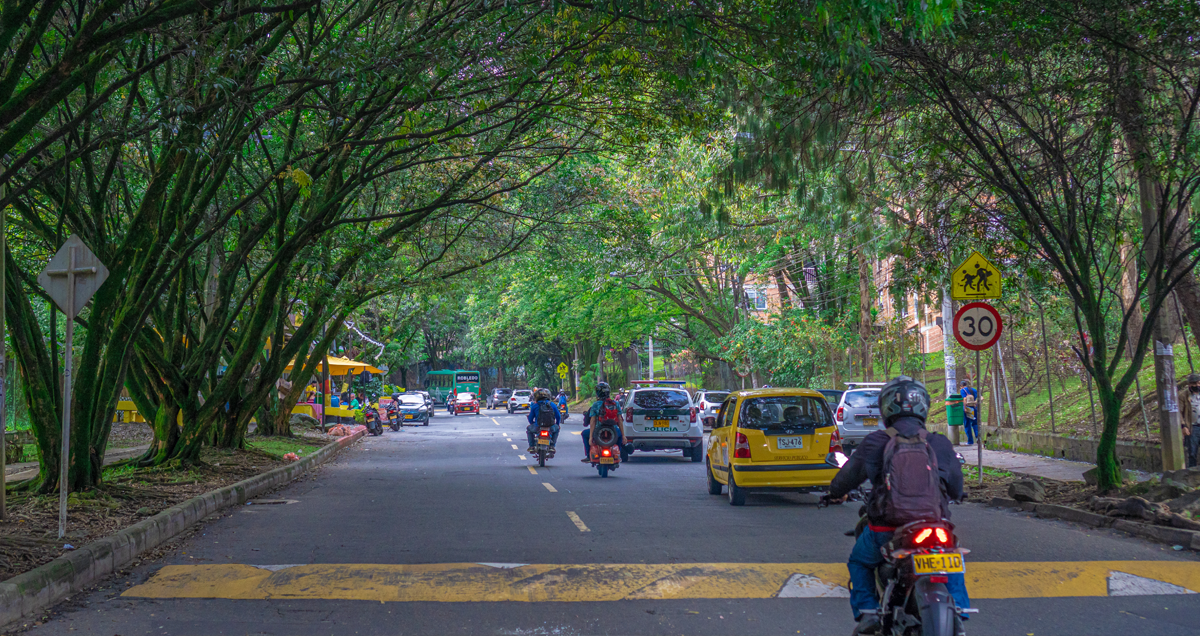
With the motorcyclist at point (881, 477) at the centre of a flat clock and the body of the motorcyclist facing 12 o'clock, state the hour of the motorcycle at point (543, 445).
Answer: The motorcycle is roughly at 11 o'clock from the motorcyclist.

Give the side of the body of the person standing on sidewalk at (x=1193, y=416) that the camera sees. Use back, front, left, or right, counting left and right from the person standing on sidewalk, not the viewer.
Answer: front

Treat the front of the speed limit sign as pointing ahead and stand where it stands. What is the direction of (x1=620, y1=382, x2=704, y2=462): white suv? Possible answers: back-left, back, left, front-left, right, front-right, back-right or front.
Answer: back-right

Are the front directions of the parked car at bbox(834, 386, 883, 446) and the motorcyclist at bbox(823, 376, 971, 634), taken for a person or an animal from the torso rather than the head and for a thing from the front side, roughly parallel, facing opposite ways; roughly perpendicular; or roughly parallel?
roughly parallel

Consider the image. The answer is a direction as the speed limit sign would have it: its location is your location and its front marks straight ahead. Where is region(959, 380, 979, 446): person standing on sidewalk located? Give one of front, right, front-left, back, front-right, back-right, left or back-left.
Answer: back

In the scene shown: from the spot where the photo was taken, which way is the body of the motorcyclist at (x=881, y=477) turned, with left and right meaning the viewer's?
facing away from the viewer

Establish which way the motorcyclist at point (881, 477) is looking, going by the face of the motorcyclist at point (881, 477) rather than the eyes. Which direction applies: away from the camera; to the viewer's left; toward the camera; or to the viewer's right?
away from the camera

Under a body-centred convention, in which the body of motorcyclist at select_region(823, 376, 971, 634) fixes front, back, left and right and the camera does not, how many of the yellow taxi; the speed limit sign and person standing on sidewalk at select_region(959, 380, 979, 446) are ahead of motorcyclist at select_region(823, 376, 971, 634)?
3

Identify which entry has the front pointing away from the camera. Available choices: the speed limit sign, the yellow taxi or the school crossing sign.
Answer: the yellow taxi

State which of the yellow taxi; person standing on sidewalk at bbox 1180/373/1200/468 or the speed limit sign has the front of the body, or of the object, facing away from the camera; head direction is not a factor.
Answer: the yellow taxi

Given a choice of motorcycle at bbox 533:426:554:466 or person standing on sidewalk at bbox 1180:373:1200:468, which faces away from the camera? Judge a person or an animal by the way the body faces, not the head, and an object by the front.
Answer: the motorcycle

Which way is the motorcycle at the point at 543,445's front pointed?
away from the camera

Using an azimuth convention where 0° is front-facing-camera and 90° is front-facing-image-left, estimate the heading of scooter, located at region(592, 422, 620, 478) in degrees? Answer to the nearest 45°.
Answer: approximately 180°

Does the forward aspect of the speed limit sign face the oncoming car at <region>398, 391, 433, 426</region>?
no

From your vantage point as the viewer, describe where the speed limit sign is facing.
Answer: facing the viewer

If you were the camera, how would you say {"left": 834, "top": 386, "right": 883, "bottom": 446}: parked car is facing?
facing away from the viewer

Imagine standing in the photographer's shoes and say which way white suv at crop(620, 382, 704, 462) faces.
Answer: facing away from the viewer

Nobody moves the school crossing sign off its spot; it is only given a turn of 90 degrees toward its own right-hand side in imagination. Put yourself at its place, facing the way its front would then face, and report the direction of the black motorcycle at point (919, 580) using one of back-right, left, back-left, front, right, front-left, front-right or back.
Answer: left
